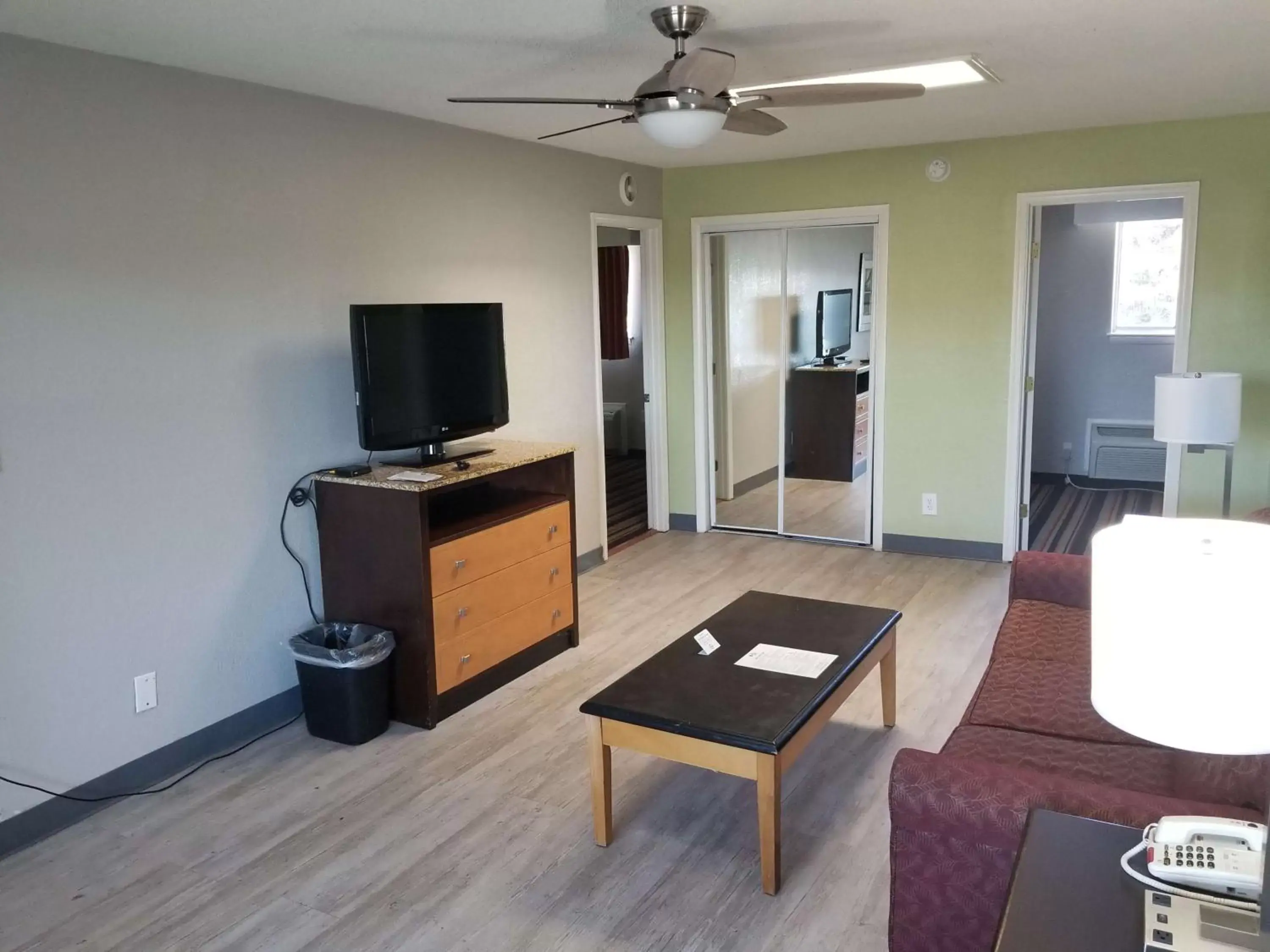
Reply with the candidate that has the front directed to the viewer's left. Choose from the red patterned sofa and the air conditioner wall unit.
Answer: the red patterned sofa

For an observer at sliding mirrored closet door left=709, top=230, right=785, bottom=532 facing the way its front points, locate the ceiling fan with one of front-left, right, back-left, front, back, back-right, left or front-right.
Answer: front

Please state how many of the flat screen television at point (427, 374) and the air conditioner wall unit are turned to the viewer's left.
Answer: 0

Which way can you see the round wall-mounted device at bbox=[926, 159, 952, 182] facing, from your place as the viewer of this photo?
facing the viewer

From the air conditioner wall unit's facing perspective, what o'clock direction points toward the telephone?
The telephone is roughly at 12 o'clock from the air conditioner wall unit.

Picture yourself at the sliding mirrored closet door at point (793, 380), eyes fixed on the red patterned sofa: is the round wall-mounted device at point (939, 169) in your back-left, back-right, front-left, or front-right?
front-left

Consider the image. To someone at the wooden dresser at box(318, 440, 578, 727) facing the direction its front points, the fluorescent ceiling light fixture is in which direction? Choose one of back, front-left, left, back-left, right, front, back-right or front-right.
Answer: front-left

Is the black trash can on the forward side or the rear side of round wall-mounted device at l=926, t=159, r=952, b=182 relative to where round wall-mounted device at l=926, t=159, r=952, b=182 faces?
on the forward side

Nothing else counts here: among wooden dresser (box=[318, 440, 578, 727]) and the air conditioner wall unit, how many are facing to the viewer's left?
0

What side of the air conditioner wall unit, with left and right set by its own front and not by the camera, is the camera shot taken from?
front

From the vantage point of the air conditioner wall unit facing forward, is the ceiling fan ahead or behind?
ahead

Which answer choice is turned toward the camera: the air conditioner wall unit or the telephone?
the air conditioner wall unit

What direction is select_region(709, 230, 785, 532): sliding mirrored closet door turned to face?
toward the camera

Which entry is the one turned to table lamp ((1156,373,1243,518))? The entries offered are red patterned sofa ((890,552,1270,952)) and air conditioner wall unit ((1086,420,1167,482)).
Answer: the air conditioner wall unit

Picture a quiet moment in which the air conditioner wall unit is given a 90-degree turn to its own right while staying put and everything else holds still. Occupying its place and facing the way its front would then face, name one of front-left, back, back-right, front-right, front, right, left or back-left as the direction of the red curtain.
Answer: front

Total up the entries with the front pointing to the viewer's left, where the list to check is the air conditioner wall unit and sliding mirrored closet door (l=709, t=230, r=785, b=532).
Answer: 0

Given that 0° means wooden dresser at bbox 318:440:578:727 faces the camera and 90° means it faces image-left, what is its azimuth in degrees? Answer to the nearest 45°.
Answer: approximately 315°

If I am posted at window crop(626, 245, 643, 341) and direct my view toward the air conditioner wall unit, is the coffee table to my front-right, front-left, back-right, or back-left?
front-right

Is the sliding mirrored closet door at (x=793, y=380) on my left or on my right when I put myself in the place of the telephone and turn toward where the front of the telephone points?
on my right
